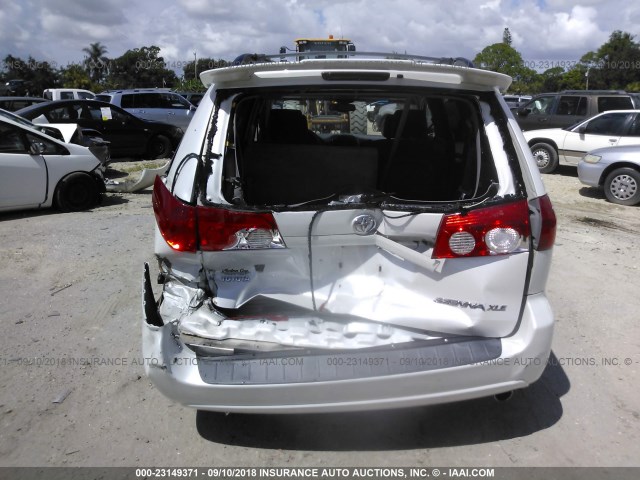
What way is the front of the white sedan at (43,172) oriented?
to the viewer's right

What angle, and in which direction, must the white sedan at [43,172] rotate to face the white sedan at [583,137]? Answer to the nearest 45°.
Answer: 0° — it already faces it

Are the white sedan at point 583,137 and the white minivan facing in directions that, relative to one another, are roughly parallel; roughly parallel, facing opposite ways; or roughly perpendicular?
roughly perpendicular

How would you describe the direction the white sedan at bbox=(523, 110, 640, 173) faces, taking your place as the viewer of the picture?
facing to the left of the viewer

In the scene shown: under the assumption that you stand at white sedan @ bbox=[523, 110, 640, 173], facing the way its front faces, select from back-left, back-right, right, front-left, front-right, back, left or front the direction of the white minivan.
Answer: left

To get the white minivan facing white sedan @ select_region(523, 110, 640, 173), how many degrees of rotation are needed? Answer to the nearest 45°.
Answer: approximately 45° to its right

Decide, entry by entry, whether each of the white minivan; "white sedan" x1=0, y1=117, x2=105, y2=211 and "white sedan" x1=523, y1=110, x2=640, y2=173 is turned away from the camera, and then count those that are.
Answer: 1

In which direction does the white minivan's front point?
away from the camera

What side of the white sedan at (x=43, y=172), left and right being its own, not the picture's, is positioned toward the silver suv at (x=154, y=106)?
left
